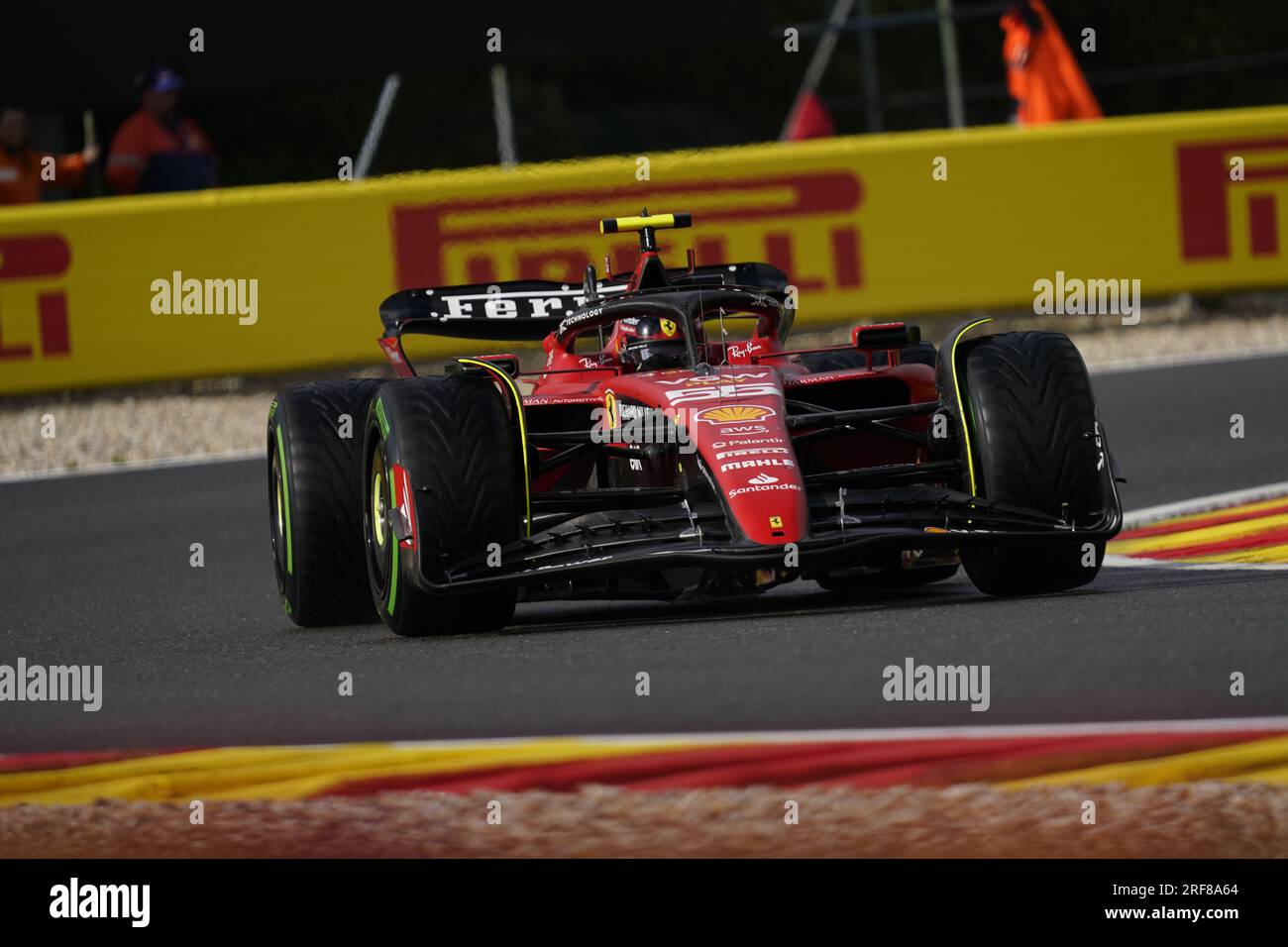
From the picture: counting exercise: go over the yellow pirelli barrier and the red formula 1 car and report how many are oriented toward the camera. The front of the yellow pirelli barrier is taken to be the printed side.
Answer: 2

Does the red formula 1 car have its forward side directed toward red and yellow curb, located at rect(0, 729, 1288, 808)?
yes

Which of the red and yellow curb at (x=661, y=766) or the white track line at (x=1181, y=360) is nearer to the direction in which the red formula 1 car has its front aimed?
the red and yellow curb

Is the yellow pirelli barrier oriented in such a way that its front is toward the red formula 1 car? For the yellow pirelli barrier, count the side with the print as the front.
yes

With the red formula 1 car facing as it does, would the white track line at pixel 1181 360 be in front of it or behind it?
behind

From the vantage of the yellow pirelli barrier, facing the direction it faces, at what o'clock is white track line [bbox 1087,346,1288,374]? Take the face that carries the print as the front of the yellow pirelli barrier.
The white track line is roughly at 9 o'clock from the yellow pirelli barrier.

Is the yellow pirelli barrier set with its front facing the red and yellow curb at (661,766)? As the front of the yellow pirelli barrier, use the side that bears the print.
yes

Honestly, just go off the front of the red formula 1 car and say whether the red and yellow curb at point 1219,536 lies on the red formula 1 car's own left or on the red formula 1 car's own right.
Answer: on the red formula 1 car's own left

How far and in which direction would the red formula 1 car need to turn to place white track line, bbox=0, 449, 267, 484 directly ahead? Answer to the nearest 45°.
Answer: approximately 135° to its right
